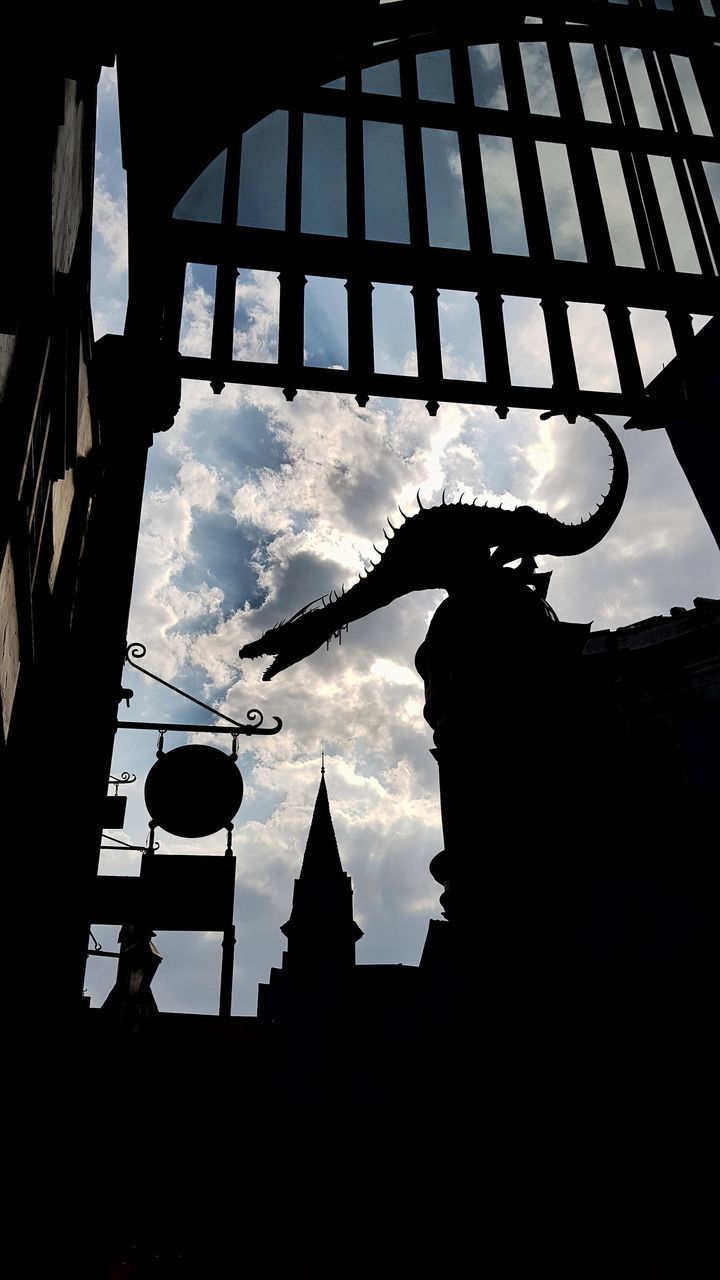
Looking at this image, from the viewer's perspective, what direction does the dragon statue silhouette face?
to the viewer's left
